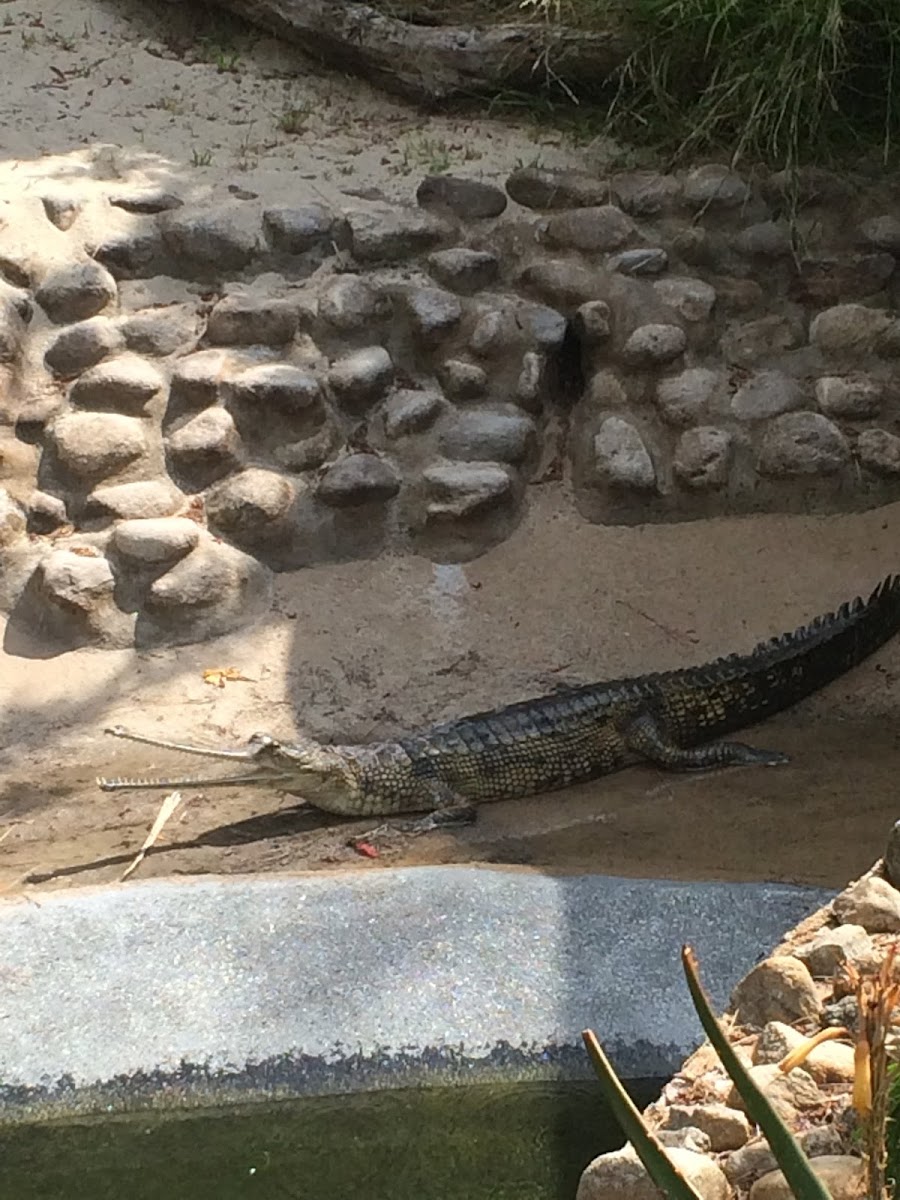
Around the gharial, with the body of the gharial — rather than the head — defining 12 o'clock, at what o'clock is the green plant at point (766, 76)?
The green plant is roughly at 3 o'clock from the gharial.

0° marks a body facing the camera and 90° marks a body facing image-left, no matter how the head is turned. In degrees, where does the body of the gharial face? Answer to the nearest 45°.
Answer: approximately 90°

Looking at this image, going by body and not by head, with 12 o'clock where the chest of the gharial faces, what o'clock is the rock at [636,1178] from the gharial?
The rock is roughly at 9 o'clock from the gharial.

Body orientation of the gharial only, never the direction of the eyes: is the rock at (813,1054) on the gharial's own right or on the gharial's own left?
on the gharial's own left

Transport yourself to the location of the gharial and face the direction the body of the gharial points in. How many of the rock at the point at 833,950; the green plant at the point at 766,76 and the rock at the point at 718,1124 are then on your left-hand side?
2

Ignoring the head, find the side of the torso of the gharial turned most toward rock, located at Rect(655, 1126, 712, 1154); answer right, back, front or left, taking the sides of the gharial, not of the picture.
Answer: left

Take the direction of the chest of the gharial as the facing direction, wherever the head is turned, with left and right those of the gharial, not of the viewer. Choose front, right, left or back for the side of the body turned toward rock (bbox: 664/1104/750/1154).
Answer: left

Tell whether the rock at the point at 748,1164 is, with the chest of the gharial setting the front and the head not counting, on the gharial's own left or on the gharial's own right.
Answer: on the gharial's own left

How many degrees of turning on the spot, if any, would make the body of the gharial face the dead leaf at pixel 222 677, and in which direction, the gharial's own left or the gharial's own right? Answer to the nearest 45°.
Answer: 0° — it already faces it

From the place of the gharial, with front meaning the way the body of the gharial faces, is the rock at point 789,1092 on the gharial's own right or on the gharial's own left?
on the gharial's own left

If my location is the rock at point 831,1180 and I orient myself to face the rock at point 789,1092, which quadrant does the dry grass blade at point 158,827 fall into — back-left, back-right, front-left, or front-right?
front-left
